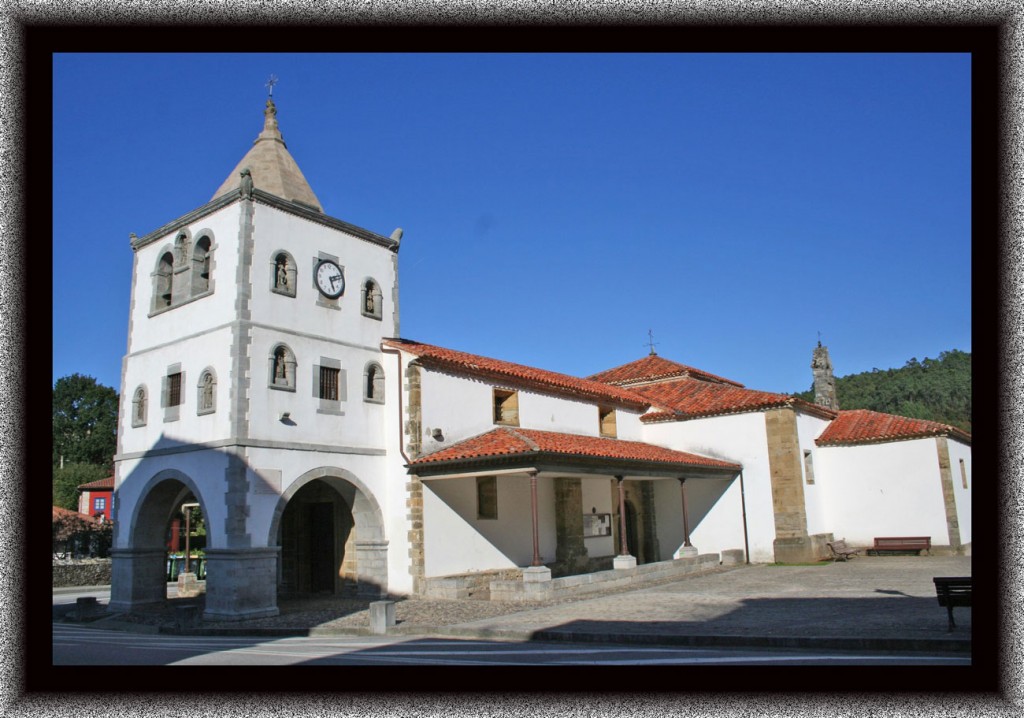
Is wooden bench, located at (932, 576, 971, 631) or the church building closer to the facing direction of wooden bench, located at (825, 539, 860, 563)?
the wooden bench

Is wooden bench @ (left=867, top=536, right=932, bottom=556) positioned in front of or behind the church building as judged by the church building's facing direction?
behind

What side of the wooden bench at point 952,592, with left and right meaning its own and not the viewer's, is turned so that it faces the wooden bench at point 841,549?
front

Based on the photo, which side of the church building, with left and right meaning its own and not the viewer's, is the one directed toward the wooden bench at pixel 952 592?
left

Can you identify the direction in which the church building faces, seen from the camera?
facing the viewer and to the left of the viewer
